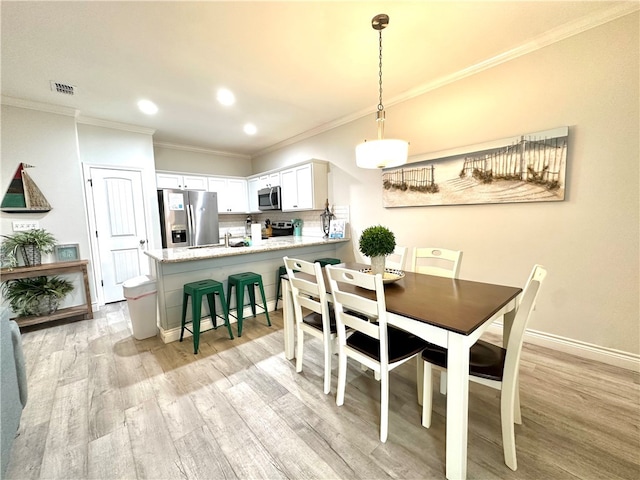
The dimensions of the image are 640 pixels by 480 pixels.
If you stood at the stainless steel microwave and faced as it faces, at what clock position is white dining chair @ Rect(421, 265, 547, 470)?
The white dining chair is roughly at 10 o'clock from the stainless steel microwave.

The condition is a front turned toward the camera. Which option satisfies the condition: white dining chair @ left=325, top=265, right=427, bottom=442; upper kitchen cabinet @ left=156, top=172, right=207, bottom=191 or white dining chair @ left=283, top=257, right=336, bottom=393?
the upper kitchen cabinet

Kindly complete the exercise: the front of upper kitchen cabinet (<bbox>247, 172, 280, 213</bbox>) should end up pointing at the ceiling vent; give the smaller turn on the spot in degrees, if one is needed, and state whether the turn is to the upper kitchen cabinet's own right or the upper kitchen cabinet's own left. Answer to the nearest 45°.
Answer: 0° — it already faces it

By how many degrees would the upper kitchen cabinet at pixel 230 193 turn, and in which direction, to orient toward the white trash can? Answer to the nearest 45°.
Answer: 0° — it already faces it

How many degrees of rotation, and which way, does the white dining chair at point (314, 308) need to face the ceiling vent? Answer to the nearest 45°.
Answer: approximately 90° to its left

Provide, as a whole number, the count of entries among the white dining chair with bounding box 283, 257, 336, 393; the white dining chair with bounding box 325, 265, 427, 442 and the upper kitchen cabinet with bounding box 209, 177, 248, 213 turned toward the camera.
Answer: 1

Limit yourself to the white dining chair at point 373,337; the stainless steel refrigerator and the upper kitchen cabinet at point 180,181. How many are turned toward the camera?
2

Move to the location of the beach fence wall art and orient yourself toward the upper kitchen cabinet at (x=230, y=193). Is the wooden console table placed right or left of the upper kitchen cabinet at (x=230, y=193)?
left

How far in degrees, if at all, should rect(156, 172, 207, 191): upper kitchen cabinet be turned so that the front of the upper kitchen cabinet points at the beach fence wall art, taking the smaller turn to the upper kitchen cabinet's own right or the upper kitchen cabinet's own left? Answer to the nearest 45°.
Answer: approximately 45° to the upper kitchen cabinet's own left

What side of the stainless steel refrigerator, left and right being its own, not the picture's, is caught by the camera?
front

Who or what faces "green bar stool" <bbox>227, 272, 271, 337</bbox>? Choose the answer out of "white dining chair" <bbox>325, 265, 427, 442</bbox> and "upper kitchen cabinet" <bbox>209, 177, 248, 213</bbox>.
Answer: the upper kitchen cabinet

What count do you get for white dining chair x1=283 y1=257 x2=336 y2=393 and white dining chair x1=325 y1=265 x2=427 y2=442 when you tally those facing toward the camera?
0

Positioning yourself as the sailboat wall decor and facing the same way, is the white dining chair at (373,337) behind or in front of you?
in front

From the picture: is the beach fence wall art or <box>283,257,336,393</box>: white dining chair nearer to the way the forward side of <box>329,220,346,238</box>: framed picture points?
the white dining chair

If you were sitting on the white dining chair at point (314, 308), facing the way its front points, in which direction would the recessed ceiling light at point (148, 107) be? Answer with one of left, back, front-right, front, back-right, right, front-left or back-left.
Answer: left
